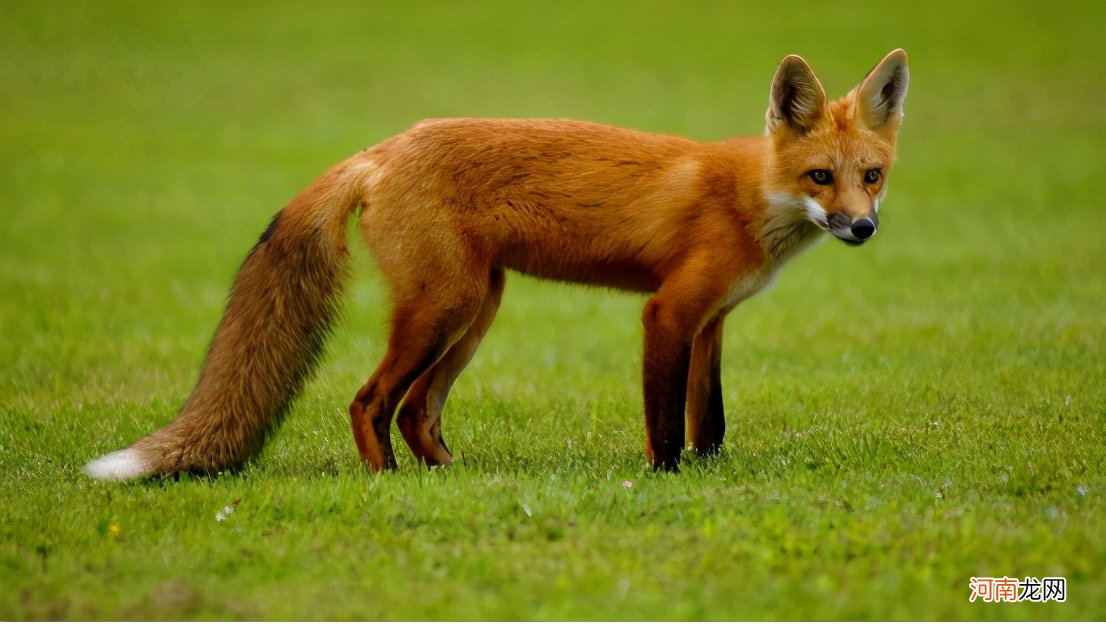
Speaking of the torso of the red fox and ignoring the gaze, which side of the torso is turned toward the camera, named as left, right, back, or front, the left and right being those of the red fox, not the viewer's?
right
